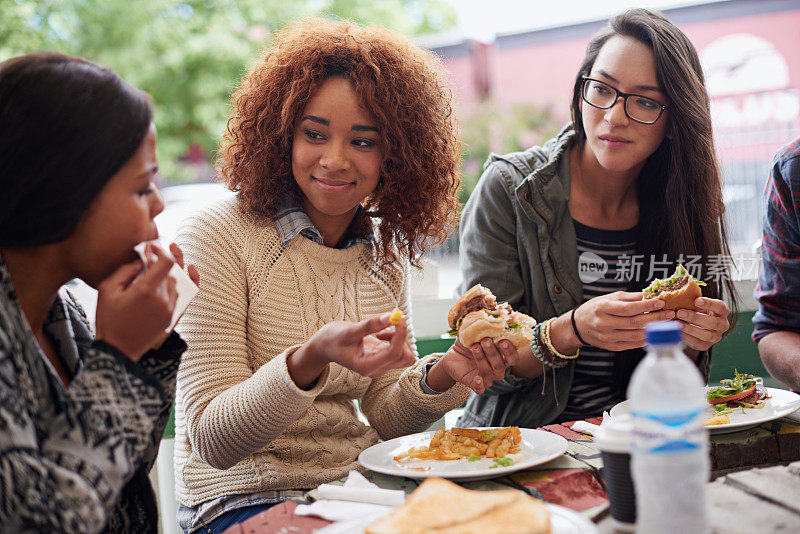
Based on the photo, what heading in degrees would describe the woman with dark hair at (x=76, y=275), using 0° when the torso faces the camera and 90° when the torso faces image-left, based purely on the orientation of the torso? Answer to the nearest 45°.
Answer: approximately 270°

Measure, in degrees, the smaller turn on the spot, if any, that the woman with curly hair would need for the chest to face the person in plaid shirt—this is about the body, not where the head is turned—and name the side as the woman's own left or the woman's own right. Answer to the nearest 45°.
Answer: approximately 45° to the woman's own left

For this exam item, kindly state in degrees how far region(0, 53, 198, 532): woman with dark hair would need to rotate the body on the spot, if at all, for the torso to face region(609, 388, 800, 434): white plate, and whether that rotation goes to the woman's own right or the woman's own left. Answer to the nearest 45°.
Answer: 0° — they already face it

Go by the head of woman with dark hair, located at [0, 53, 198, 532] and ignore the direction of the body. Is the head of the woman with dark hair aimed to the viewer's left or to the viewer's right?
to the viewer's right

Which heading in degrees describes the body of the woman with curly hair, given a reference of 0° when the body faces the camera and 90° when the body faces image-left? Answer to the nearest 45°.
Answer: approximately 315°
